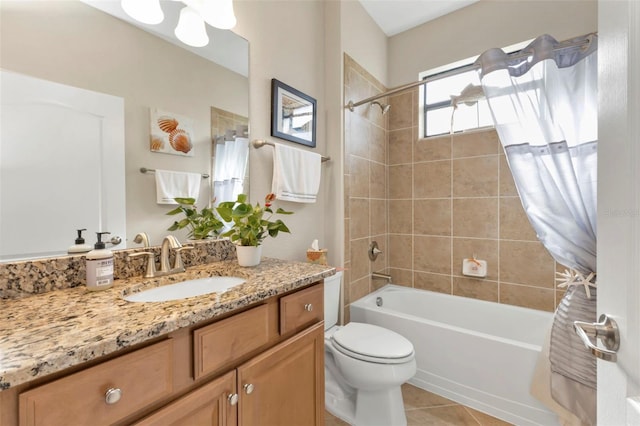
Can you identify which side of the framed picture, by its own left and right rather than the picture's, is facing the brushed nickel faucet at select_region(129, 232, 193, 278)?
right

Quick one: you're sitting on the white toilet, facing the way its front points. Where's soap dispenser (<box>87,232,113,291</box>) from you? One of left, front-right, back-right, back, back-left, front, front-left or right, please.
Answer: right

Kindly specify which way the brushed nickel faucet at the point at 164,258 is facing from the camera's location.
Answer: facing the viewer and to the right of the viewer
